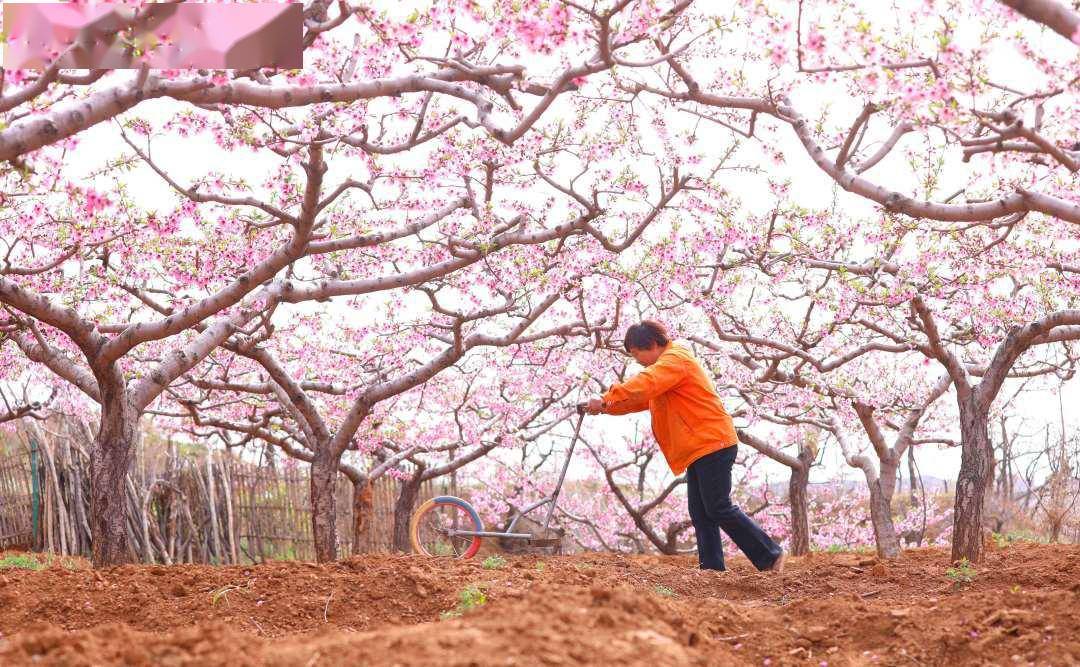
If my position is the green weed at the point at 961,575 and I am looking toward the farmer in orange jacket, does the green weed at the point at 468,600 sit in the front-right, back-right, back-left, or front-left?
front-left

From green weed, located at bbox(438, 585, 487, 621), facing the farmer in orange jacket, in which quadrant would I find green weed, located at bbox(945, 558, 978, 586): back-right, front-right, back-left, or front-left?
front-right

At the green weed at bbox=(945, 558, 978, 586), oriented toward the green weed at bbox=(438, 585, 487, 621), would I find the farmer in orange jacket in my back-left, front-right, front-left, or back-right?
front-right

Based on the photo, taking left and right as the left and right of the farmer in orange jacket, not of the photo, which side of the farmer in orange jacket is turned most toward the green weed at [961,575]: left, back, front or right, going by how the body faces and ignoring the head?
back

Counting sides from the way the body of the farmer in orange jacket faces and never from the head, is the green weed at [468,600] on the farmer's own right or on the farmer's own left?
on the farmer's own left

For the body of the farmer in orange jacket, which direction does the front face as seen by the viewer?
to the viewer's left

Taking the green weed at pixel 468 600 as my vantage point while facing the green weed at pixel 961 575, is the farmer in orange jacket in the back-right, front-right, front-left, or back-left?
front-left
